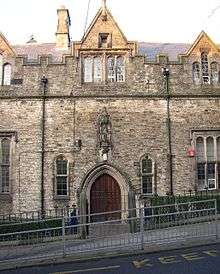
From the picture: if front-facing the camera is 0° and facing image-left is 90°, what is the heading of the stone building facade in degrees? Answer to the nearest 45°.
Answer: approximately 0°

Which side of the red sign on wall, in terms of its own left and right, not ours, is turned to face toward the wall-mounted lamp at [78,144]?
right

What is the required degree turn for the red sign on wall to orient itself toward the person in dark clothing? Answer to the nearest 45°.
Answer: approximately 45° to its right

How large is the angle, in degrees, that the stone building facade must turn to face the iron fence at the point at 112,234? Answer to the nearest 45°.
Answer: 0° — it already faces it

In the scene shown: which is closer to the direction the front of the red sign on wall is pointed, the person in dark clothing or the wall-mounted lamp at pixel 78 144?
the person in dark clothing

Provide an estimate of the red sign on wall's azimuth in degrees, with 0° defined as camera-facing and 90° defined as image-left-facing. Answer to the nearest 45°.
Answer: approximately 0°
